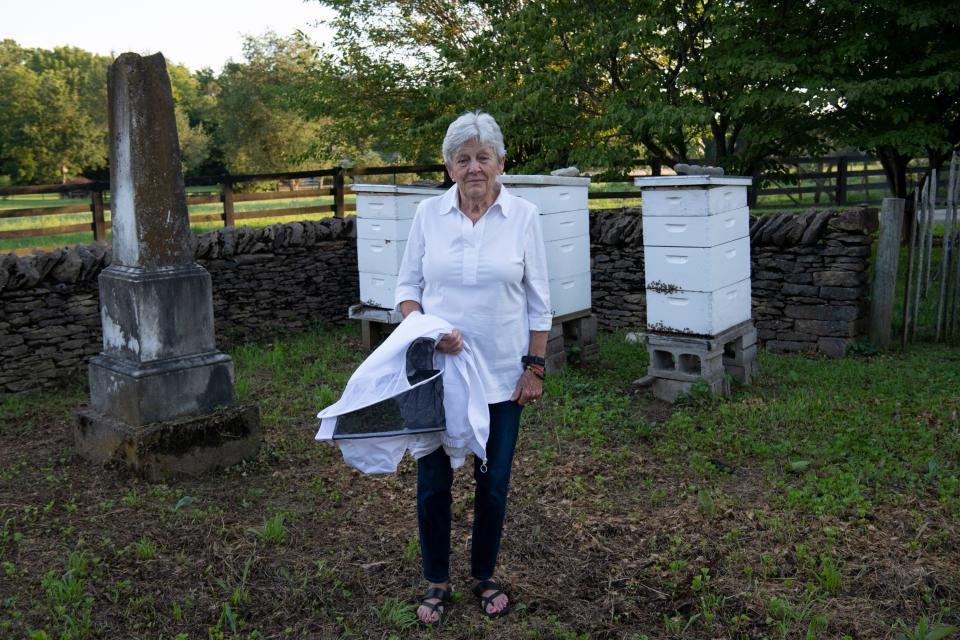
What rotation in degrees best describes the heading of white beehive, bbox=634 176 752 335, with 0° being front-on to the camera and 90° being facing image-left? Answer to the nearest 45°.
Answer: approximately 45°

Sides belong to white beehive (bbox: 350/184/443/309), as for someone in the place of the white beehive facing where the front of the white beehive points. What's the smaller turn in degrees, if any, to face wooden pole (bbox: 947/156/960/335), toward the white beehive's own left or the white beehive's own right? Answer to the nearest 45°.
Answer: approximately 135° to the white beehive's own left

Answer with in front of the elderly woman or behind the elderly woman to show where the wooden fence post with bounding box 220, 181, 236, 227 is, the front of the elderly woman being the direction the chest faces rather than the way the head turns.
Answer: behind

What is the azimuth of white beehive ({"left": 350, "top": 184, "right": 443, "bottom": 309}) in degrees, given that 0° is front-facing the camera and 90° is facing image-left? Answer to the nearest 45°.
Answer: approximately 45°

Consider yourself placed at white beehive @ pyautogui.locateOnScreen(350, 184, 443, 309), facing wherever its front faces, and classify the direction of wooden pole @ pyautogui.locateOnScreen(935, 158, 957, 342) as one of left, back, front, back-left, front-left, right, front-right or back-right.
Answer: back-left

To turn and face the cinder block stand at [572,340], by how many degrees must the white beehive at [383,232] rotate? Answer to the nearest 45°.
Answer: approximately 90° to its left

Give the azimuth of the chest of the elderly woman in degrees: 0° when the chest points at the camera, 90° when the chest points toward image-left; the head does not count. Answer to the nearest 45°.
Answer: approximately 0°

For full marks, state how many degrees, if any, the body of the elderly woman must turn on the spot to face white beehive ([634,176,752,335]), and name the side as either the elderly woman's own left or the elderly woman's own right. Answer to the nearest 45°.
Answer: approximately 135° to the elderly woman's own left
